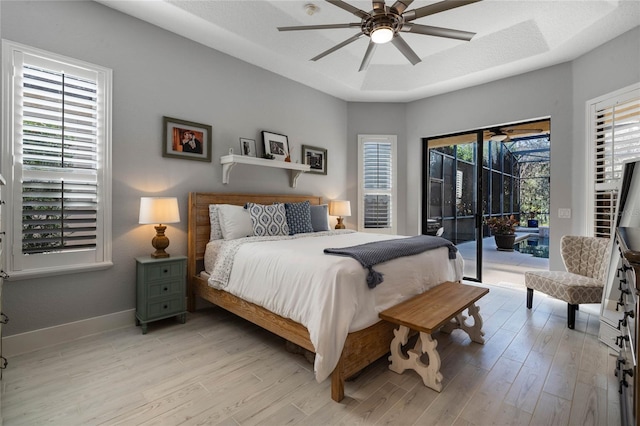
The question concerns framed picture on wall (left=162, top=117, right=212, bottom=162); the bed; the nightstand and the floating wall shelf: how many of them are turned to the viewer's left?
0

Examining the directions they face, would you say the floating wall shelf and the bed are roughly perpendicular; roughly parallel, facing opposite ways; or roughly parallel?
roughly parallel

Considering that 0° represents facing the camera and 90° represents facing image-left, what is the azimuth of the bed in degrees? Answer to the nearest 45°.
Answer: approximately 315°

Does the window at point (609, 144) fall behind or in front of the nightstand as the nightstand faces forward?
in front

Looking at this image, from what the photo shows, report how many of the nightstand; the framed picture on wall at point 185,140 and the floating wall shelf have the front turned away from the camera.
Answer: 0

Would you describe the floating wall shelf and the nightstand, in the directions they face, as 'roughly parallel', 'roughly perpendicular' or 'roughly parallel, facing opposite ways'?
roughly parallel

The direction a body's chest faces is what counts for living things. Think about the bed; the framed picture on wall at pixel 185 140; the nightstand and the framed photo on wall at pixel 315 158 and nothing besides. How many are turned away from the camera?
0

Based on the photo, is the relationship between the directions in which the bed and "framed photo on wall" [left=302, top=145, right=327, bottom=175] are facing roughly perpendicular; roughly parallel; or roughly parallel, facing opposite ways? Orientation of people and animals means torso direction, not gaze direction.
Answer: roughly parallel

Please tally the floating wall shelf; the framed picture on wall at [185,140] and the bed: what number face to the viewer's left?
0

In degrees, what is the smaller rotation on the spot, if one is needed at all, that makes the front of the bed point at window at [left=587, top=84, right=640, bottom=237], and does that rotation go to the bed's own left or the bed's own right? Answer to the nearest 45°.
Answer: approximately 45° to the bed's own left

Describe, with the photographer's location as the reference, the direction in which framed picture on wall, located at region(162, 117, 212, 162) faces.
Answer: facing the viewer and to the right of the viewer
